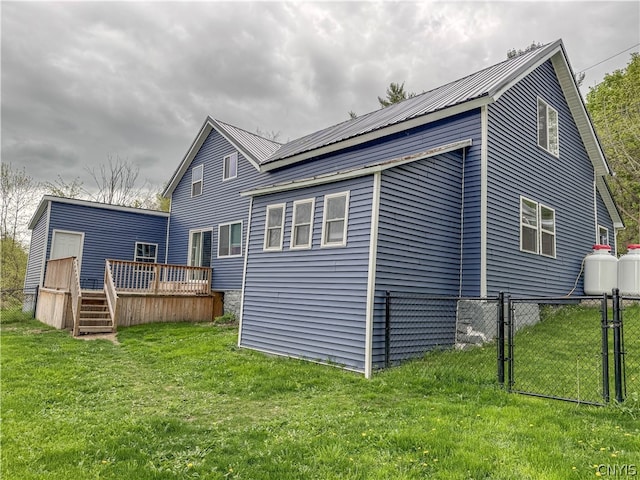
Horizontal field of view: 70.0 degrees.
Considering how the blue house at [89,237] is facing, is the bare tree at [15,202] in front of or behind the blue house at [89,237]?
behind

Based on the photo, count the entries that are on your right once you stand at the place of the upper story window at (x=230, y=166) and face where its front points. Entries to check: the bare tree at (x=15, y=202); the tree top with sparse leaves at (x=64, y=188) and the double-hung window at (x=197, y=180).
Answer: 3

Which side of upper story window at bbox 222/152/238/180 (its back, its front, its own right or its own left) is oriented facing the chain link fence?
left

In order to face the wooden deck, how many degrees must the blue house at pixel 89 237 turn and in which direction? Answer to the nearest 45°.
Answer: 0° — it already faces it

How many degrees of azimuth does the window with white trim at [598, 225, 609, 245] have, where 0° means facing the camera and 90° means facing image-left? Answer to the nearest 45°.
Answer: approximately 315°
